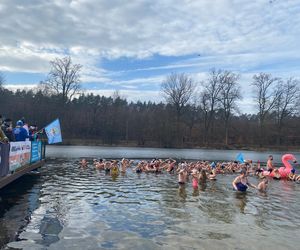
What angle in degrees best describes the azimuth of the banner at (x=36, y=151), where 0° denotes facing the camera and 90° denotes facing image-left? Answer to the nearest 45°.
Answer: approximately 315°

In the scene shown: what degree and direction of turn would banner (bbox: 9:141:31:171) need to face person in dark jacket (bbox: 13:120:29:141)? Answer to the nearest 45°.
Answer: approximately 135° to its left

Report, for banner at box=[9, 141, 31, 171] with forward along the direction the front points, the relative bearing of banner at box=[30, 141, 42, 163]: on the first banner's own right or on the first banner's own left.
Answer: on the first banner's own left

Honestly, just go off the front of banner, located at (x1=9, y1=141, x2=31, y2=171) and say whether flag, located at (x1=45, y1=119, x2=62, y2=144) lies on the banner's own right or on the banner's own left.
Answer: on the banner's own left

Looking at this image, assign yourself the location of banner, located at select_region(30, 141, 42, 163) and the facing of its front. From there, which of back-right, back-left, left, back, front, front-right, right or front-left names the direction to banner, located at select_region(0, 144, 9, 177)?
front-right
